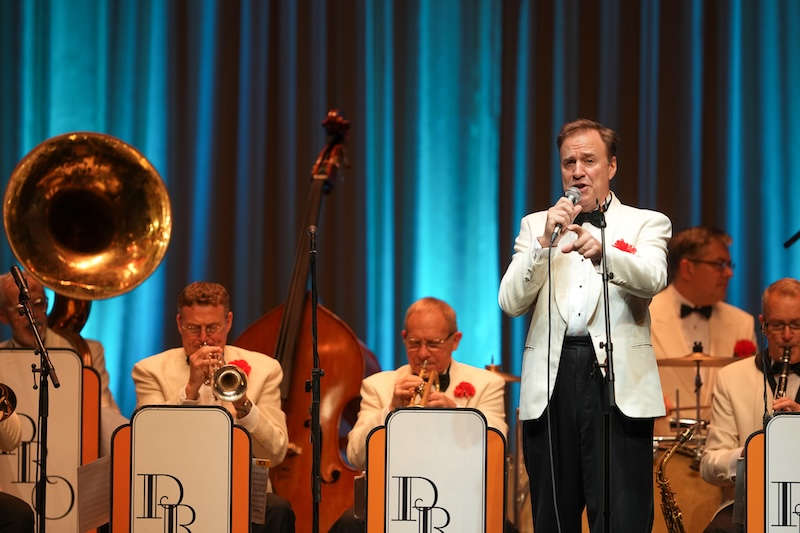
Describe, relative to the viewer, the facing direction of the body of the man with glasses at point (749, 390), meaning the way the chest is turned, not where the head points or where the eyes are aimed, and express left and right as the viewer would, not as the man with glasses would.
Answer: facing the viewer and to the right of the viewer

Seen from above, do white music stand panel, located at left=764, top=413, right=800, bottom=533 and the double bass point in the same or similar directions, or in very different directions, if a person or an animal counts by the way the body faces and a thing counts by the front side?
same or similar directions

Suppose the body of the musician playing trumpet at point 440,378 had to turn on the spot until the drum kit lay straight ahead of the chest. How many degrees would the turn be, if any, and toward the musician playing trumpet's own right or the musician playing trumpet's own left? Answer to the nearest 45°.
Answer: approximately 135° to the musician playing trumpet's own left

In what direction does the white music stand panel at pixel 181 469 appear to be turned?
toward the camera

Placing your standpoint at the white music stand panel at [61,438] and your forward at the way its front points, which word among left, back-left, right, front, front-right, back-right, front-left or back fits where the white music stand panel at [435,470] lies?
front-left

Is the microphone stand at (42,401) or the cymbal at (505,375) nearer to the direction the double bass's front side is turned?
the microphone stand

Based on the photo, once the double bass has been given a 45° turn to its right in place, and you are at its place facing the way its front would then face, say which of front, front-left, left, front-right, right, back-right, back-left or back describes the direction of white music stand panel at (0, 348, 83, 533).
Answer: front-left

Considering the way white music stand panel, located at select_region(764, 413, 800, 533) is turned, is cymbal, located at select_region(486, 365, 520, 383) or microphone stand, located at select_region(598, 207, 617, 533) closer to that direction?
the microphone stand

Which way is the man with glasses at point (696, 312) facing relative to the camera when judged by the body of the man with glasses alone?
toward the camera

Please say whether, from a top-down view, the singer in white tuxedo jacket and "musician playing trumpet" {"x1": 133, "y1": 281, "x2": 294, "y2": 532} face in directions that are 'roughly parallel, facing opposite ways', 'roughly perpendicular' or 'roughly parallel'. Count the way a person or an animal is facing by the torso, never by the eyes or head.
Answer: roughly parallel

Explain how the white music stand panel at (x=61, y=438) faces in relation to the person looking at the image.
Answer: facing the viewer

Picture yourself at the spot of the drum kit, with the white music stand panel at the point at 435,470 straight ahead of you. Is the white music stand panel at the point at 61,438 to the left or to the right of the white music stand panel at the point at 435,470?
right

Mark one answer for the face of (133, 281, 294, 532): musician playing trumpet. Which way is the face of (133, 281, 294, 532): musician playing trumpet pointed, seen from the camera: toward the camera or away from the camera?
toward the camera

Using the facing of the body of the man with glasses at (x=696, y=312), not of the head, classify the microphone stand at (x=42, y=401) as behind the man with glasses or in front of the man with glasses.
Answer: in front

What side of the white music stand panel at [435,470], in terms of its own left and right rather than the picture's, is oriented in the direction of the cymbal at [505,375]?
back

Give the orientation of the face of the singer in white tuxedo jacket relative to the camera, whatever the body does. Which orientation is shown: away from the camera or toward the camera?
toward the camera

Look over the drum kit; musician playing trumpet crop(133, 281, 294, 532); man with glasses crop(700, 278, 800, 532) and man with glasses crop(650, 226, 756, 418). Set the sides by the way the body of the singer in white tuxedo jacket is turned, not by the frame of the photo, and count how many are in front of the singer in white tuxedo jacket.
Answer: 0
